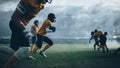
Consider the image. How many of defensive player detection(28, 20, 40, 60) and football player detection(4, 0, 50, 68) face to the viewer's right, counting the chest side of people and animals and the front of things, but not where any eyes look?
2

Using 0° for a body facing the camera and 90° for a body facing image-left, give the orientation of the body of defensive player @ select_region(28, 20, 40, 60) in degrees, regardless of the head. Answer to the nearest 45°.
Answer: approximately 270°

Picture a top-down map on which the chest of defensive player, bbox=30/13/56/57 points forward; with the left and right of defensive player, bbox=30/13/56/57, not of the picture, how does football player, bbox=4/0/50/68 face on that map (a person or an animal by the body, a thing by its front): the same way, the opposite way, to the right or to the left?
the same way

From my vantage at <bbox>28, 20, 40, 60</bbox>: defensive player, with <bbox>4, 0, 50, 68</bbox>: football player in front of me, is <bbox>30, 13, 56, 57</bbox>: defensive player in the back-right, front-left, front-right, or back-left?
front-left

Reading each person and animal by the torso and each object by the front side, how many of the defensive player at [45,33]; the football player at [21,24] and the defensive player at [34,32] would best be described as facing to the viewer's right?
3

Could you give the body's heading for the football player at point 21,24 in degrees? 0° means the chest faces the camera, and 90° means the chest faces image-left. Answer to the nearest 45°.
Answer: approximately 270°

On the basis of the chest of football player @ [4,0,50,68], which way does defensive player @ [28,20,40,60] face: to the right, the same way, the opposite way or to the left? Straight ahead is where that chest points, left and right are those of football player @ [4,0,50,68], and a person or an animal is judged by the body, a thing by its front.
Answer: the same way

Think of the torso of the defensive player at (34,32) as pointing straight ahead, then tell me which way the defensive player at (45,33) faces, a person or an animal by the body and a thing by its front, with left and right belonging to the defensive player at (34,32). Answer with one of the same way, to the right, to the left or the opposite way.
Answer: the same way

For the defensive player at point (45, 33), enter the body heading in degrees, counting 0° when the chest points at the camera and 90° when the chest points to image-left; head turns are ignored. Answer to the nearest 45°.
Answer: approximately 270°
